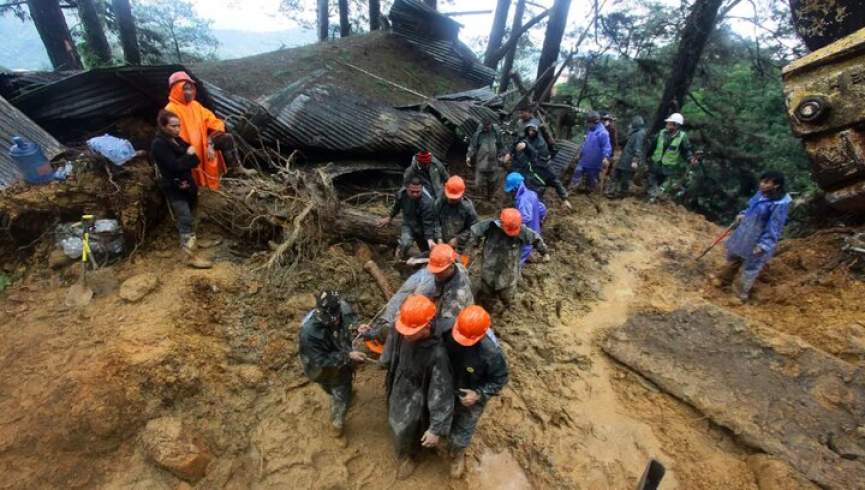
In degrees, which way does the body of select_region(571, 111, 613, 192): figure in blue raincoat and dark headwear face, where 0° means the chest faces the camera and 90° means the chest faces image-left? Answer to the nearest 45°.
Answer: approximately 45°

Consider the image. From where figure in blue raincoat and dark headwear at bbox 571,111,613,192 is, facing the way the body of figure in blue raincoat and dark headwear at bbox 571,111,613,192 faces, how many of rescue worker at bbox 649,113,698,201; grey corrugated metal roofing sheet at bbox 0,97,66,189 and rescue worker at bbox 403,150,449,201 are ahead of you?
2

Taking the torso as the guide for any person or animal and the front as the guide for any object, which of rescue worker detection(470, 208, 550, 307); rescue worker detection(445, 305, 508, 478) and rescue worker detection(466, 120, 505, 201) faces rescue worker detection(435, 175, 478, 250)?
rescue worker detection(466, 120, 505, 201)

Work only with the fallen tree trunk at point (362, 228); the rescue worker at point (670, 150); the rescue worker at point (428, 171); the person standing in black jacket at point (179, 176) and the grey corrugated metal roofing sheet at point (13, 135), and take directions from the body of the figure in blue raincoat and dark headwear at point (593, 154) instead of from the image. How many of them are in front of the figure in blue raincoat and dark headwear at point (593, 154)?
4

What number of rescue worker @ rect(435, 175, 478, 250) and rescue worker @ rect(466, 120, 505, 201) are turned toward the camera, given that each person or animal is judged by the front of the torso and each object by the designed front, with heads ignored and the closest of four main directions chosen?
2
